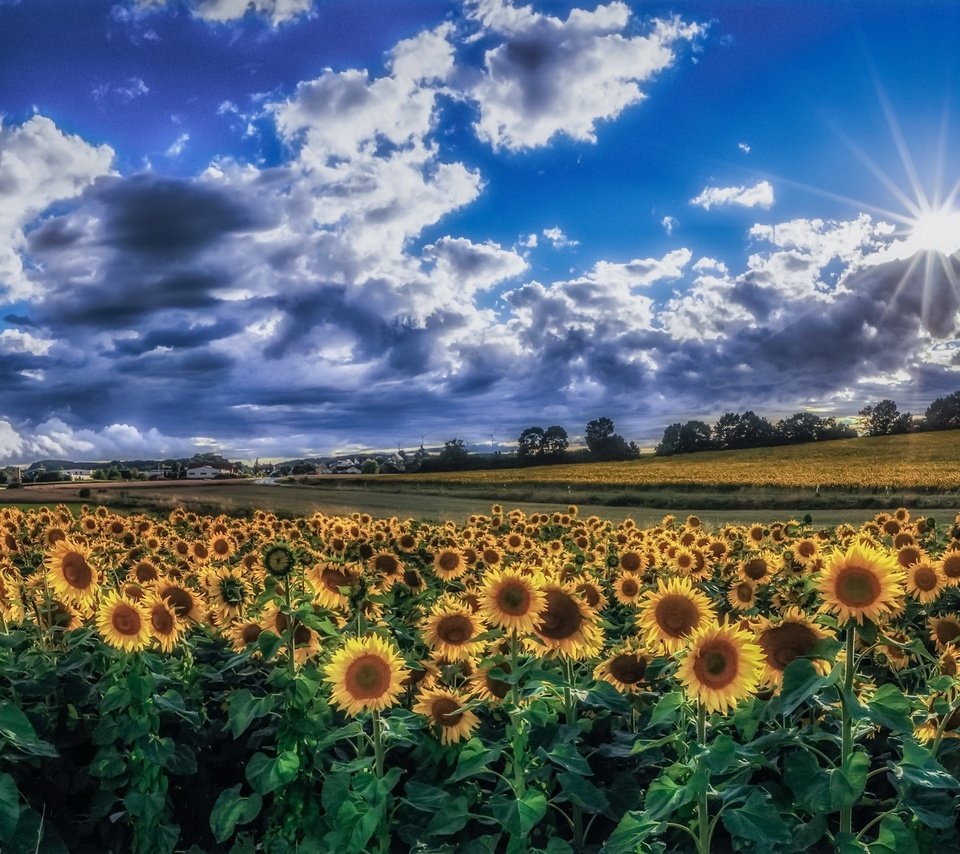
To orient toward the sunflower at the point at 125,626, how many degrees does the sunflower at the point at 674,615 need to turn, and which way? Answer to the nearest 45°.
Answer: approximately 90° to its right

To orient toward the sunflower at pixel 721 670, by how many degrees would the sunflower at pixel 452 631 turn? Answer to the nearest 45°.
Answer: approximately 45° to its left

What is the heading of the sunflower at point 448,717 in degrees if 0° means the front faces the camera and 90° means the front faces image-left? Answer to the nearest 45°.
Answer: approximately 0°

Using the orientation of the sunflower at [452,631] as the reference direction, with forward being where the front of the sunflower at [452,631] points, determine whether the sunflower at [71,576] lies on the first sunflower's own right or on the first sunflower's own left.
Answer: on the first sunflower's own right

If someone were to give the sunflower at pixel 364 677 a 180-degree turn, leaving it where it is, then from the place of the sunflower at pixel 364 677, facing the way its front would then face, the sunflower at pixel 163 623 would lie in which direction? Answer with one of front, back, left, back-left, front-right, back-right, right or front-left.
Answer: front-left

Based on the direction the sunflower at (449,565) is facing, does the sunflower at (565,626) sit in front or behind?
in front

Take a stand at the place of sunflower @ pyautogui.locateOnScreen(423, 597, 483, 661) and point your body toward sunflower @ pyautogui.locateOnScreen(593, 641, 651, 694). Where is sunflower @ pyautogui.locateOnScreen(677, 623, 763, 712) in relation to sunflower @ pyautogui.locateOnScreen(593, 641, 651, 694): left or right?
right

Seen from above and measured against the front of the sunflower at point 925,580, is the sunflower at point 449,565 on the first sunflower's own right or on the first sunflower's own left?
on the first sunflower's own right
